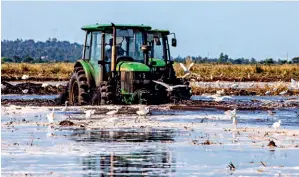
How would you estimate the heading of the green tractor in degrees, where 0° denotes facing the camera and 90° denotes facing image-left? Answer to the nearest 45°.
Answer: approximately 315°
